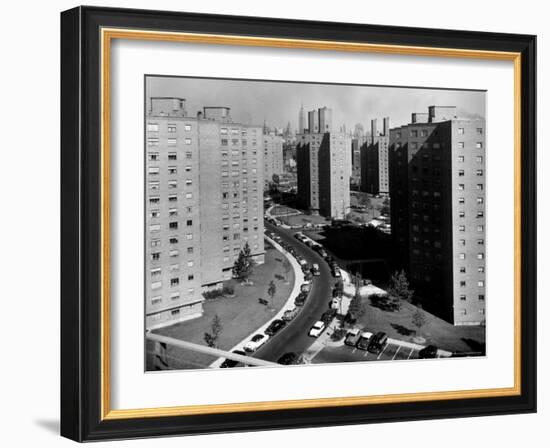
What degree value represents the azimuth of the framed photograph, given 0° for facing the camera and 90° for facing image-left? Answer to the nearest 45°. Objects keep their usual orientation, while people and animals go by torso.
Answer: approximately 315°
